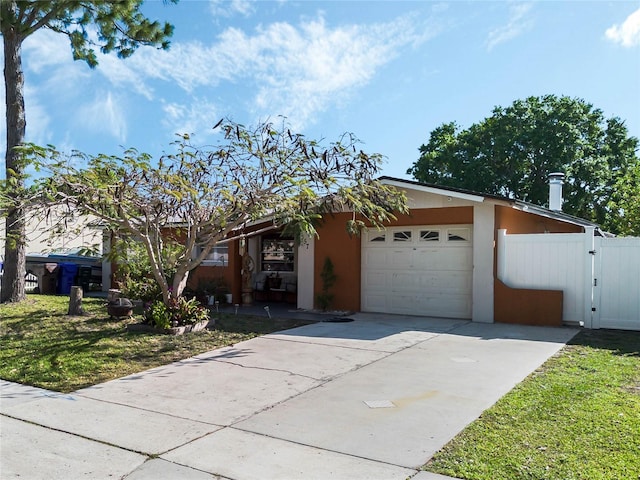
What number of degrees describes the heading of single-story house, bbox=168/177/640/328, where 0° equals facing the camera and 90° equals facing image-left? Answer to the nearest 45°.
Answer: approximately 45°

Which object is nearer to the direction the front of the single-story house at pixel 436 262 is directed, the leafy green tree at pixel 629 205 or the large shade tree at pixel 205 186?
the large shade tree

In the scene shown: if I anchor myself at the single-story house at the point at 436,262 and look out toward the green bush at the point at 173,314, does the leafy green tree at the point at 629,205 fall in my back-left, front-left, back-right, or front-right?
back-right

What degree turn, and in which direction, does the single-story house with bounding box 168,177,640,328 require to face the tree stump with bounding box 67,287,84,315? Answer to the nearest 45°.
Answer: approximately 45° to its right

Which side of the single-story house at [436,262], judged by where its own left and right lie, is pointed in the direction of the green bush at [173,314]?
front

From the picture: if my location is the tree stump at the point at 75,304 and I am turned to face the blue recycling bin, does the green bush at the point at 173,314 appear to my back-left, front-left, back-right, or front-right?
back-right

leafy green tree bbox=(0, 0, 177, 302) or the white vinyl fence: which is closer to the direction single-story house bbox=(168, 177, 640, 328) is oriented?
the leafy green tree

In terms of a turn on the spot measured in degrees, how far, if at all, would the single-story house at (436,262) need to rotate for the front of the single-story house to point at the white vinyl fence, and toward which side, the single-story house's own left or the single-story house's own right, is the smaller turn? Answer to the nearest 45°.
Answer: approximately 90° to the single-story house's own left

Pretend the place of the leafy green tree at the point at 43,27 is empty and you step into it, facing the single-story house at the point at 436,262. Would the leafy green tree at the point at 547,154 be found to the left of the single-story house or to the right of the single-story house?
left

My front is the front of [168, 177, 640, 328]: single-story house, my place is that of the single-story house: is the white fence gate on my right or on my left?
on my left

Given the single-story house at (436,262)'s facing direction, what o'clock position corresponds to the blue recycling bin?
The blue recycling bin is roughly at 2 o'clock from the single-story house.
